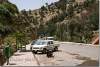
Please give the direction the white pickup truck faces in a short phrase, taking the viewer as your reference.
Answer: facing the viewer and to the left of the viewer
